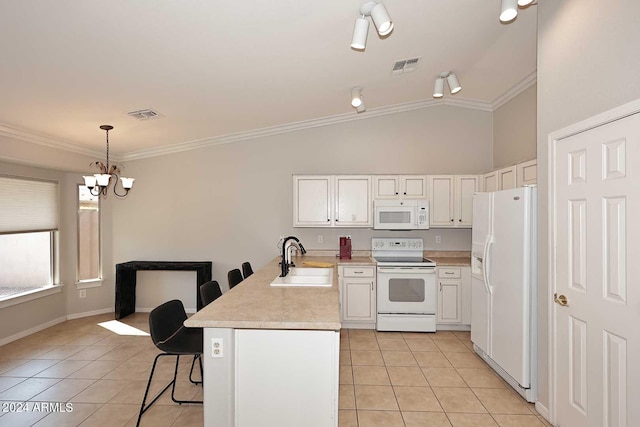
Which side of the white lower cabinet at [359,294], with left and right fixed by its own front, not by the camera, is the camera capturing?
front

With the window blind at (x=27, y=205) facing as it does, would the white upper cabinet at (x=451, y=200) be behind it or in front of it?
in front

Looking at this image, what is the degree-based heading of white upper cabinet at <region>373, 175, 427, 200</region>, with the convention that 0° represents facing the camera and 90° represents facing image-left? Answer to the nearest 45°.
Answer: approximately 0°

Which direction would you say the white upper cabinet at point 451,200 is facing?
toward the camera

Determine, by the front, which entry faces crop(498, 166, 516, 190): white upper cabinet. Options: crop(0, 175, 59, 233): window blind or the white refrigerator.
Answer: the window blind

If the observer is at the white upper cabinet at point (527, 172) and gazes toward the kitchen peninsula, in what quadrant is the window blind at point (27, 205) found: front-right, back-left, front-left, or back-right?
front-right

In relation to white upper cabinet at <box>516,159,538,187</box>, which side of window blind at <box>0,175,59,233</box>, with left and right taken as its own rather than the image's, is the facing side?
front

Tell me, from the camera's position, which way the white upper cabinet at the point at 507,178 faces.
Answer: facing the viewer and to the left of the viewer

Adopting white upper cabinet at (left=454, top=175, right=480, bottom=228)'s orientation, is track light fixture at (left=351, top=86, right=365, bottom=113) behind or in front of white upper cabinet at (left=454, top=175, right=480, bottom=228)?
in front

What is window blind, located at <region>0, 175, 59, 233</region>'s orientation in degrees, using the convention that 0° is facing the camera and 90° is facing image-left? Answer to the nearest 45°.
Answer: approximately 315°

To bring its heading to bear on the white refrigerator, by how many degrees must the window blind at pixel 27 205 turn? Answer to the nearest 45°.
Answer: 0° — it already faces it

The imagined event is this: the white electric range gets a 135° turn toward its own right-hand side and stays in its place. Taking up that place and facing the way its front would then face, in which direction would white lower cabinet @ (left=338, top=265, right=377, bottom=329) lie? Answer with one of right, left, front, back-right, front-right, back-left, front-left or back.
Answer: front-left

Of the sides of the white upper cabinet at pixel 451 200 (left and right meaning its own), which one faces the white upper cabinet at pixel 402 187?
right
